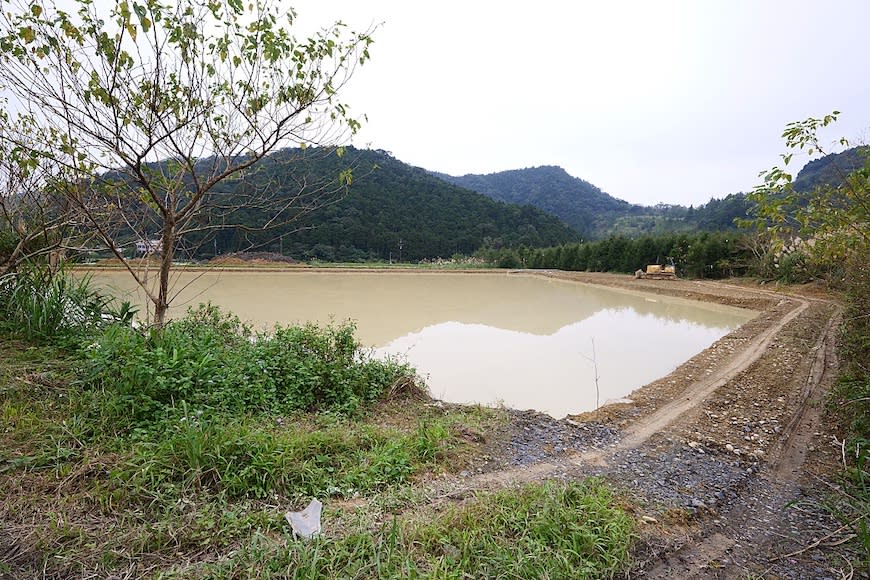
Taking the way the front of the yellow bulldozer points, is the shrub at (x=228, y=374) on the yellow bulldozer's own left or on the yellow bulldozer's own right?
on the yellow bulldozer's own left

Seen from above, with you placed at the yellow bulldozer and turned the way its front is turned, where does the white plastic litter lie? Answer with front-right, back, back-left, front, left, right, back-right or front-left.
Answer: left

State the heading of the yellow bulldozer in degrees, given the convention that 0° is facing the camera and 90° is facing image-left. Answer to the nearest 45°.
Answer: approximately 90°

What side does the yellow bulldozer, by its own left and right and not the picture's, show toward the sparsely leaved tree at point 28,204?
left
